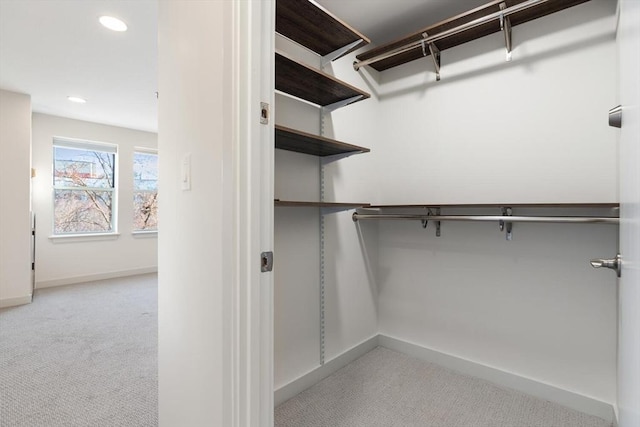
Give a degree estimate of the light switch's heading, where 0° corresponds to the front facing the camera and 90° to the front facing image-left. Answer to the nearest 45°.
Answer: approximately 45°

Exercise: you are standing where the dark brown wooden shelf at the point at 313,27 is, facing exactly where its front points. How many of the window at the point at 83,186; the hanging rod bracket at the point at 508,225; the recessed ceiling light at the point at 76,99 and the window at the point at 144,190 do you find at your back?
3

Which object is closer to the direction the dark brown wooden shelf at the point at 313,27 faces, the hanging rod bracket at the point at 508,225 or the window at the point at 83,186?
the hanging rod bracket

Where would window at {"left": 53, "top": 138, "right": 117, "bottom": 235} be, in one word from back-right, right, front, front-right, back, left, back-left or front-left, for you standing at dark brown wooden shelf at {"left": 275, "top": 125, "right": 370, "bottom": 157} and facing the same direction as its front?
back

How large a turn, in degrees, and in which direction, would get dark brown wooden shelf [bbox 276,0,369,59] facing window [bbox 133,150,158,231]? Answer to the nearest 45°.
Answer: approximately 180°

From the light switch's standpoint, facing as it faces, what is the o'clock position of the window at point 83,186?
The window is roughly at 4 o'clock from the light switch.

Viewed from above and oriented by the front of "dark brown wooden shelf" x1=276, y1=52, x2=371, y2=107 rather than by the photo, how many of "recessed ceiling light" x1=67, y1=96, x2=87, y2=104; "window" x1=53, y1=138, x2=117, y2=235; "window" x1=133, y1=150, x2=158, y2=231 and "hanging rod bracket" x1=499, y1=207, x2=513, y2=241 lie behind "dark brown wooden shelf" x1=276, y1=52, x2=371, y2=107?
3

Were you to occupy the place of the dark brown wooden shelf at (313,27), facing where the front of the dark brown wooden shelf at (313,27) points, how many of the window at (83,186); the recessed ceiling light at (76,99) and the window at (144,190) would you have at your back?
3

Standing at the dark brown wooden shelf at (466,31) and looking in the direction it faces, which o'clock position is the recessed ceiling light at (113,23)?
The recessed ceiling light is roughly at 1 o'clock from the dark brown wooden shelf.

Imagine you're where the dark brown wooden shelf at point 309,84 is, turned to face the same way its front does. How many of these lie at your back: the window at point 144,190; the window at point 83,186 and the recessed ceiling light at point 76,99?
3

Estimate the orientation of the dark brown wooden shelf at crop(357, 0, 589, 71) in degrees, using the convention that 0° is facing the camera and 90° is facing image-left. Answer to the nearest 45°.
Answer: approximately 45°

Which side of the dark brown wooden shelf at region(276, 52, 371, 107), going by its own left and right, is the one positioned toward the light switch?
right
